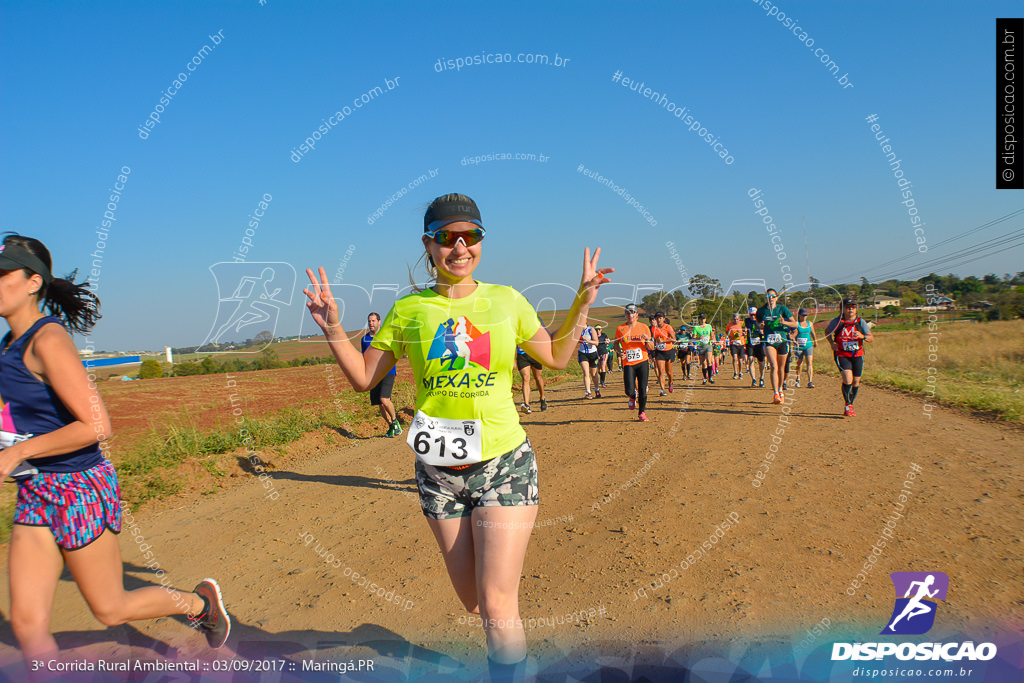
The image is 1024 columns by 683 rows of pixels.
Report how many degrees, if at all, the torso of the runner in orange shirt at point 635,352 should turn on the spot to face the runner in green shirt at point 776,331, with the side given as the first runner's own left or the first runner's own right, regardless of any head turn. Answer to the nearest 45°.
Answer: approximately 90° to the first runner's own left

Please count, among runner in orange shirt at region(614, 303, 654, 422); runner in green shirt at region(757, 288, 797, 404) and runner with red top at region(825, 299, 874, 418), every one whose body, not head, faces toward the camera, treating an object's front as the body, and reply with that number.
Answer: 3

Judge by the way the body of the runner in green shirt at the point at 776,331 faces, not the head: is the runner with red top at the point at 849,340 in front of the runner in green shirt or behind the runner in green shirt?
in front

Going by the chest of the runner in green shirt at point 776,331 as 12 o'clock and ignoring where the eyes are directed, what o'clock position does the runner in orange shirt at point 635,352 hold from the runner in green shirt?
The runner in orange shirt is roughly at 2 o'clock from the runner in green shirt.

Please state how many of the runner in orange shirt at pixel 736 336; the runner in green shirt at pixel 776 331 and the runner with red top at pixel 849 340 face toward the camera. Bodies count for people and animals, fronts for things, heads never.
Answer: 3

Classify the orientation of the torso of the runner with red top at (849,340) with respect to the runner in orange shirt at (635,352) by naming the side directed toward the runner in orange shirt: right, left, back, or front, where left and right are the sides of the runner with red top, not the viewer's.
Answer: right

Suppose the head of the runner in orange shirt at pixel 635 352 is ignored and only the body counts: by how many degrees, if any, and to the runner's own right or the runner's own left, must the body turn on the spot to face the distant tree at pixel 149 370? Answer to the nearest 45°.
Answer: approximately 135° to the runner's own right

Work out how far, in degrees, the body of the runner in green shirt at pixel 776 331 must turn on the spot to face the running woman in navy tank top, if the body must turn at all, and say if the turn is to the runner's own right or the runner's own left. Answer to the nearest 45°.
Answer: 0° — they already face them

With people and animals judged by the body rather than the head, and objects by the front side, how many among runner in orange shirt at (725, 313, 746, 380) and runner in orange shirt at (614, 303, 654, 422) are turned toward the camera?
2

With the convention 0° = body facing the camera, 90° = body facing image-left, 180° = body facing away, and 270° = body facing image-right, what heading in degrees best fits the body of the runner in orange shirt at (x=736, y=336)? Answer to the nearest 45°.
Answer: approximately 0°

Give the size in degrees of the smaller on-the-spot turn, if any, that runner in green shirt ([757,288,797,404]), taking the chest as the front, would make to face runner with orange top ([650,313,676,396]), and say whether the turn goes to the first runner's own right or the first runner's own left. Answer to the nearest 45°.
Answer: approximately 135° to the first runner's own right

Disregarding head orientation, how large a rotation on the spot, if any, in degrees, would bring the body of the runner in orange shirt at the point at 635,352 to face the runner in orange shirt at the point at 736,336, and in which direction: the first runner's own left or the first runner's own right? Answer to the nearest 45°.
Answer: approximately 180°

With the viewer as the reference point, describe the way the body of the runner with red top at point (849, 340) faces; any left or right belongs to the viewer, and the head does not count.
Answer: facing the viewer

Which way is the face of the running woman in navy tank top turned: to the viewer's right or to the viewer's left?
to the viewer's left

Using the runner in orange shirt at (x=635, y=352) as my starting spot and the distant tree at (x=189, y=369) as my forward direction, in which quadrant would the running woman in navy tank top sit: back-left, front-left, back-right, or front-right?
back-left
